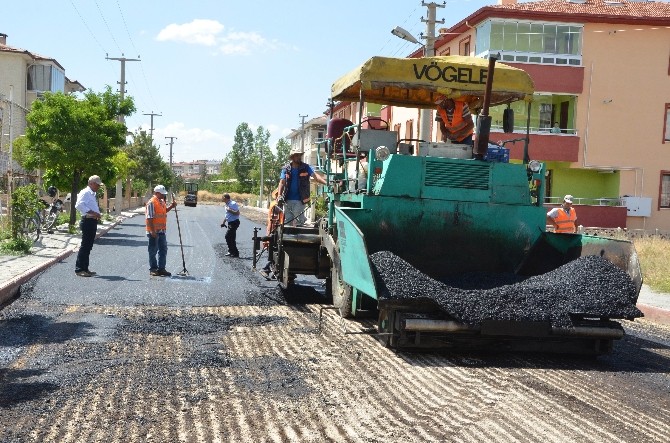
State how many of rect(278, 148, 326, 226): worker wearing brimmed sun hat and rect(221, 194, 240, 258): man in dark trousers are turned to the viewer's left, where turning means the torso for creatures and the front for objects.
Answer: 1

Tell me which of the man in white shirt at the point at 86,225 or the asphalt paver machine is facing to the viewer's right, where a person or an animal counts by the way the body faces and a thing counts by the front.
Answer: the man in white shirt

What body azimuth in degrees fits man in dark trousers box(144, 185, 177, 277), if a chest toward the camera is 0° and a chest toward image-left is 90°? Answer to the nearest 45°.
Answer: approximately 315°

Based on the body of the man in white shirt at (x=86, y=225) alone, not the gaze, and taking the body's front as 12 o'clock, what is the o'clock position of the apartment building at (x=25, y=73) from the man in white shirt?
The apartment building is roughly at 9 o'clock from the man in white shirt.

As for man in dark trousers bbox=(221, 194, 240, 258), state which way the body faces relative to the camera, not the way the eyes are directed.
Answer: to the viewer's left

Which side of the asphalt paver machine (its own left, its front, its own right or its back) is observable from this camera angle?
front

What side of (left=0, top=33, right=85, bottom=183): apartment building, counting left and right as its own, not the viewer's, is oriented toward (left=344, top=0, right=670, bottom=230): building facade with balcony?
front

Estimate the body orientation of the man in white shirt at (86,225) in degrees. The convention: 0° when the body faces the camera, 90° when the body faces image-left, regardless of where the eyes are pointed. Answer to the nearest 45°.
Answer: approximately 270°

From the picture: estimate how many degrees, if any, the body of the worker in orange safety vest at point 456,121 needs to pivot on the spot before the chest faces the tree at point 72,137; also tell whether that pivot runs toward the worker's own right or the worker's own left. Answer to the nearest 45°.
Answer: approximately 90° to the worker's own right

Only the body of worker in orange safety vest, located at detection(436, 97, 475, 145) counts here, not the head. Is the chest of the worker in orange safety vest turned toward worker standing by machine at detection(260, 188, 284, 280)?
no

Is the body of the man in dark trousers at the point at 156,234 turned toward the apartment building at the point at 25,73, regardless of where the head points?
no

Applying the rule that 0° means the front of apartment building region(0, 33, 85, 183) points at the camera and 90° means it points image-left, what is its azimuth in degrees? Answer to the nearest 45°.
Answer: approximately 315°

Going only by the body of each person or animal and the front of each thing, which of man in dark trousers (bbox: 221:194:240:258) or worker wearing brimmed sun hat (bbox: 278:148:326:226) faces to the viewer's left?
the man in dark trousers
